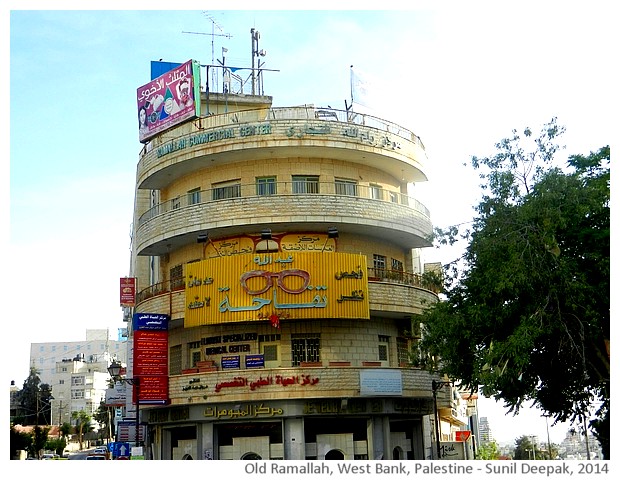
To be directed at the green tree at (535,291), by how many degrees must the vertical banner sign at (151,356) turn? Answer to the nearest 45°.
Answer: approximately 45° to its left

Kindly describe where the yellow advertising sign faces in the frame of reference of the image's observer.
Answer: facing the viewer

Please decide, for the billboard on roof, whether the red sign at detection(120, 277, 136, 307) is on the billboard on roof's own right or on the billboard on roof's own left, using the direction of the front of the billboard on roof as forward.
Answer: on the billboard on roof's own right

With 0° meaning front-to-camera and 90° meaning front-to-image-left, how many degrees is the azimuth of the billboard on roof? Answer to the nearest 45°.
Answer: approximately 45°

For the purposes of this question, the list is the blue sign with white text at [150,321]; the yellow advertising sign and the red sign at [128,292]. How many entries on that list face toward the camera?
3

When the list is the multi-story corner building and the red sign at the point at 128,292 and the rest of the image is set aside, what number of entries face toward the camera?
2

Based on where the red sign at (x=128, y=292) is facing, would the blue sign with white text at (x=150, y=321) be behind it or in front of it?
in front

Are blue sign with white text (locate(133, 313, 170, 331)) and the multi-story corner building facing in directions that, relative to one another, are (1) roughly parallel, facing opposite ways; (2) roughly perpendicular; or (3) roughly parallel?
roughly parallel

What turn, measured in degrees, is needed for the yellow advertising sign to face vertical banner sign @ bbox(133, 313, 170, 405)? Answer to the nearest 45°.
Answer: approximately 135° to its right

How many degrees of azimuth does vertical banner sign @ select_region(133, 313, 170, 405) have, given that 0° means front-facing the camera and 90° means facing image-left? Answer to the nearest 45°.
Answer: approximately 0°

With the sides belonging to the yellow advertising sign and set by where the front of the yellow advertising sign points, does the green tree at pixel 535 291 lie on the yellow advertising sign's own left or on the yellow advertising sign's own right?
on the yellow advertising sign's own left

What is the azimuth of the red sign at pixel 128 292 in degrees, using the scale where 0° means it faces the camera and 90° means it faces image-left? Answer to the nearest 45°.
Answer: approximately 0°
